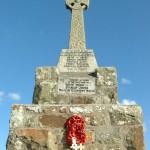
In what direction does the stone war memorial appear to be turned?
toward the camera
